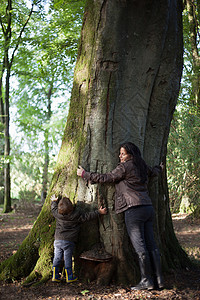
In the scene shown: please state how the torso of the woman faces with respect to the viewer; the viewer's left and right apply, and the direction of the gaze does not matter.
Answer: facing away from the viewer and to the left of the viewer

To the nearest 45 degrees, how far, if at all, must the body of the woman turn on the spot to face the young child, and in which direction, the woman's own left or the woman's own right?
approximately 45° to the woman's own left
